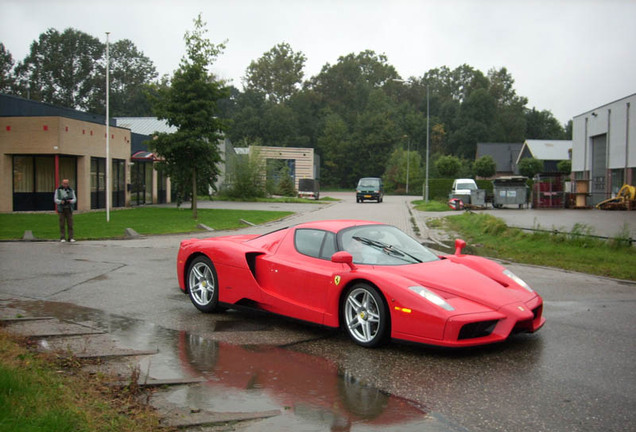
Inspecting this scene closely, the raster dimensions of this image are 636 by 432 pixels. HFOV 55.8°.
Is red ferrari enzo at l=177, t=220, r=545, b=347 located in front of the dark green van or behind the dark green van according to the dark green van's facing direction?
in front

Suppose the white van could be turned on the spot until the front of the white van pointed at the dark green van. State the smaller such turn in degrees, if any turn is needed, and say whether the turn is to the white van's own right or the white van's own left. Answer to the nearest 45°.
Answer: approximately 90° to the white van's own right

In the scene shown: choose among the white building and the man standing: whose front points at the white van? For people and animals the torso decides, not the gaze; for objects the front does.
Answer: the white building

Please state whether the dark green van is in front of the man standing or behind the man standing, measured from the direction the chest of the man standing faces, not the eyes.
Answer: behind

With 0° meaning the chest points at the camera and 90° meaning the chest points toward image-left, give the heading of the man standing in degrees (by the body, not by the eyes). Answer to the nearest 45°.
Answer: approximately 0°

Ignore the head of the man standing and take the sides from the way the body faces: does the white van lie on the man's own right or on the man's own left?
on the man's own left

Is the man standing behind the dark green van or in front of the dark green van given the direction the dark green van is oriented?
in front

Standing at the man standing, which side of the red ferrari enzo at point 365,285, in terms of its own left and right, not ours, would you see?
back

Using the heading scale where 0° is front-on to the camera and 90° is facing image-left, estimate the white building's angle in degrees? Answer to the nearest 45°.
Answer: approximately 45°

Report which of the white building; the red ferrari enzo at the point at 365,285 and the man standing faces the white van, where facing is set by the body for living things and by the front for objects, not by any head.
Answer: the white building

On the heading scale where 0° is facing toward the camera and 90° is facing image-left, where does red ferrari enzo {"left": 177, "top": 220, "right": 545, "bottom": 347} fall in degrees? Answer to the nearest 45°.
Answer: approximately 315°

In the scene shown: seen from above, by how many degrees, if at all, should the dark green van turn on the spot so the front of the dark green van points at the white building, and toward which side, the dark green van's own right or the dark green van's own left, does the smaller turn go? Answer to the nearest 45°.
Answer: approximately 90° to the dark green van's own left

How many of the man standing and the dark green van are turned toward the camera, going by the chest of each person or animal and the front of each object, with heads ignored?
2
